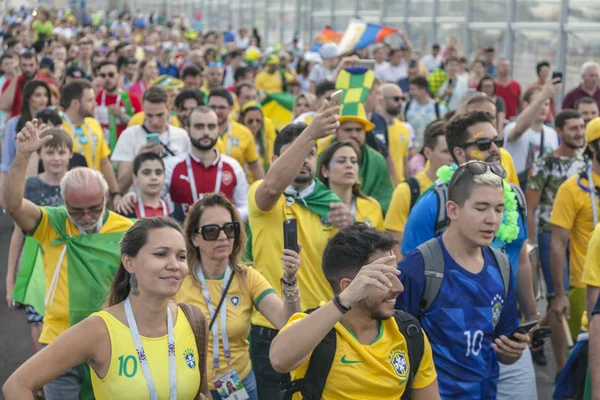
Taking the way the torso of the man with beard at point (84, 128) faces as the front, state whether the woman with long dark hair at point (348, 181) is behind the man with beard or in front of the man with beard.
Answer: in front

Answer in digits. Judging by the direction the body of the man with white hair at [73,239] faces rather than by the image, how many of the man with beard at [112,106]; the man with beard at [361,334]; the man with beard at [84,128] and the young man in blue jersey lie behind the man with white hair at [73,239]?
2

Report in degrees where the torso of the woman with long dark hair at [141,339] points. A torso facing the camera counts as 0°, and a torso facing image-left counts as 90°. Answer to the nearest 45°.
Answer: approximately 315°

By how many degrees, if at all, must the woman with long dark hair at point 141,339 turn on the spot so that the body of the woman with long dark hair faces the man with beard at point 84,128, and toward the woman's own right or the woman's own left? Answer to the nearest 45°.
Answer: approximately 135° to the woman's own left

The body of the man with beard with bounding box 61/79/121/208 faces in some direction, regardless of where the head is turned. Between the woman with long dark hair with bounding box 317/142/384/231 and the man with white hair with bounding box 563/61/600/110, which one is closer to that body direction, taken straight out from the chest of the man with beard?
the woman with long dark hair

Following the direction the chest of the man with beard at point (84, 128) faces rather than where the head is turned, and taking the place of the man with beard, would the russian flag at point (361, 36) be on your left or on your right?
on your left

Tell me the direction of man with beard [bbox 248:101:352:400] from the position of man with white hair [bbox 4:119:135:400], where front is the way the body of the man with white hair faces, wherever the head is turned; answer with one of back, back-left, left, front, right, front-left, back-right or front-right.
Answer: left

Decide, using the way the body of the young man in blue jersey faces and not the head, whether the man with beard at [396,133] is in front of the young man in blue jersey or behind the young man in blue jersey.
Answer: behind

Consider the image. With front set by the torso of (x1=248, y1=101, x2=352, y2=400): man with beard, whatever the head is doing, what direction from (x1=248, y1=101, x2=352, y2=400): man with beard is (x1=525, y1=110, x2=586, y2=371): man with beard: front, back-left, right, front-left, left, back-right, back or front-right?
left

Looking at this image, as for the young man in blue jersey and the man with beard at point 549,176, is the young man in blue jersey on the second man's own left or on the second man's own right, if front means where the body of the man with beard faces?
on the second man's own right

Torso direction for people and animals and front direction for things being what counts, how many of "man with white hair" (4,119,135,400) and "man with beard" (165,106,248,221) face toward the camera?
2

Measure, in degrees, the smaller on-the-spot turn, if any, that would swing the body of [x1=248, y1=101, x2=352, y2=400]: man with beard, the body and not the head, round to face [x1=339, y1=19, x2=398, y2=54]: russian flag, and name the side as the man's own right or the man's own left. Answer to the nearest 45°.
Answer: approximately 135° to the man's own left
